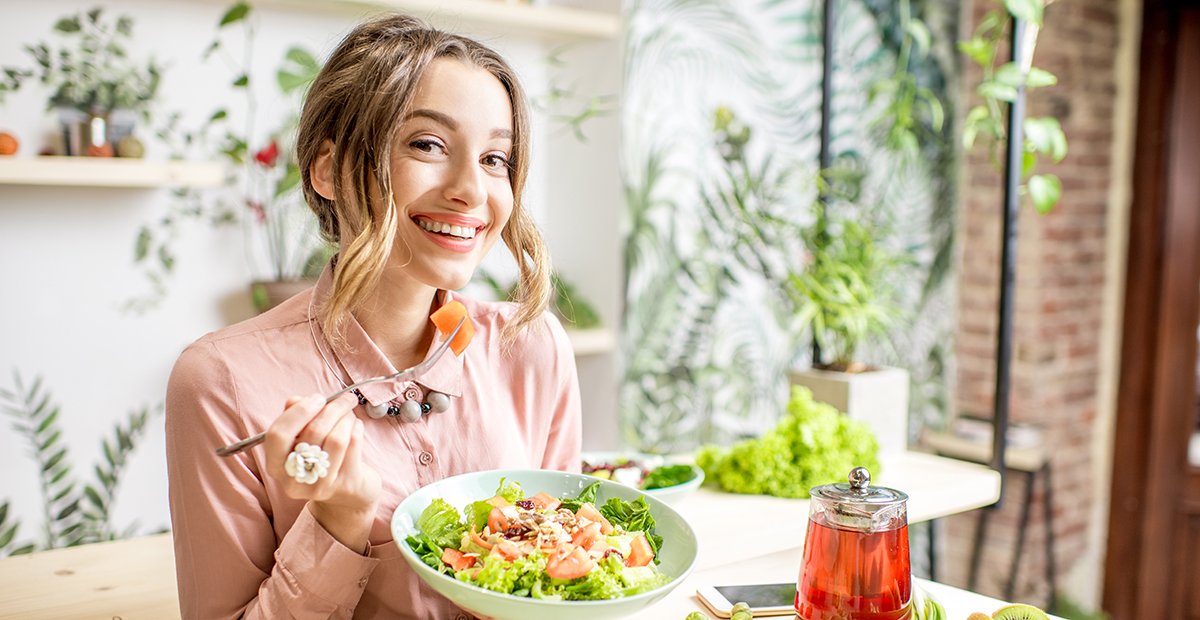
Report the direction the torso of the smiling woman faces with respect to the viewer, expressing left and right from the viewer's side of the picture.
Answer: facing the viewer and to the right of the viewer

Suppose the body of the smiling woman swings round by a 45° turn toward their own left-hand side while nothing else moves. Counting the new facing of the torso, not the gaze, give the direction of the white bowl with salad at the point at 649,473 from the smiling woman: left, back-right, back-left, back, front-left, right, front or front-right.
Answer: front-left

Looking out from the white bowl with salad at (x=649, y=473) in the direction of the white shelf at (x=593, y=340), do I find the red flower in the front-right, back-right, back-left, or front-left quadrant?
front-left

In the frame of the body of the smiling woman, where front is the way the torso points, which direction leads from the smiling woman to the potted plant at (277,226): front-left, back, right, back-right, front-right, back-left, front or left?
back-left

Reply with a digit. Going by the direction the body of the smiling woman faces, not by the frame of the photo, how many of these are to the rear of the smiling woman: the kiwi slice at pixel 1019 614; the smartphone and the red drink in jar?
0

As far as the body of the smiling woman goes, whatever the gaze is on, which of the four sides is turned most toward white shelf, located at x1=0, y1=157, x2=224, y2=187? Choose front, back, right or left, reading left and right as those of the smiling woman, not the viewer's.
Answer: back
